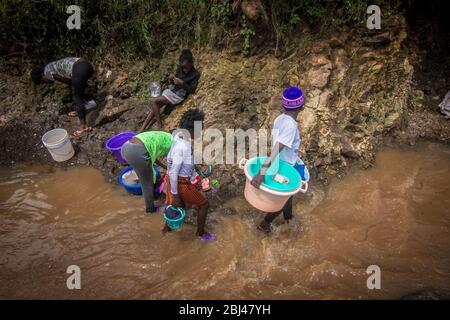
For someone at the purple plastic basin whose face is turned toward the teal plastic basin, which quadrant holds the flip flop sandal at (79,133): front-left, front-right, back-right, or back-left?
back-left

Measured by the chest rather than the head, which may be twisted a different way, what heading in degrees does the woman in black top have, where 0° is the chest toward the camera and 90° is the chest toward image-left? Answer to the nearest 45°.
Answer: approximately 45°

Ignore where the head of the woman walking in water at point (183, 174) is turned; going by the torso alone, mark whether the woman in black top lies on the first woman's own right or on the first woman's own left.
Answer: on the first woman's own left
